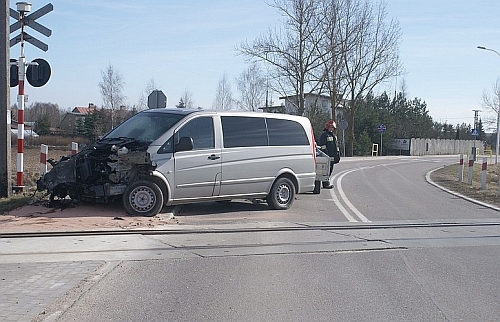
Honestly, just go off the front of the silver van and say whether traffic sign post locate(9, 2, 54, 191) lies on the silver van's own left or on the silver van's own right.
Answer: on the silver van's own right

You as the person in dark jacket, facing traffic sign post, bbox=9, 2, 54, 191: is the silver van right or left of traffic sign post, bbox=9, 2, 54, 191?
left

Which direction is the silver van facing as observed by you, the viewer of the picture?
facing the viewer and to the left of the viewer

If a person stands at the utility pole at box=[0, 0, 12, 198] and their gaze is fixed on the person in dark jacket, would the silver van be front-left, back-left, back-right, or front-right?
front-right

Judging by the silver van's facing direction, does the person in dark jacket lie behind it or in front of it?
behind

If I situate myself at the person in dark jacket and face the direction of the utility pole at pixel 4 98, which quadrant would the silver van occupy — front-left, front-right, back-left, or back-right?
front-left

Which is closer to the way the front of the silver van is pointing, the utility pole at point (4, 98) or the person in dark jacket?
the utility pole

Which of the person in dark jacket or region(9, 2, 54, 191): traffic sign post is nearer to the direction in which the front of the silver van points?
the traffic sign post
